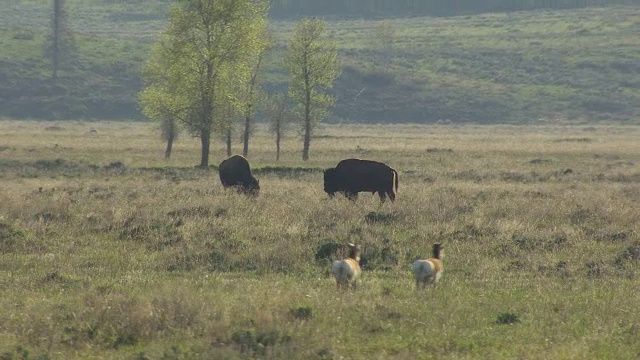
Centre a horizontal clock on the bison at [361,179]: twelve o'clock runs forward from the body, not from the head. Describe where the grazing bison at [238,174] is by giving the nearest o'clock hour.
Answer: The grazing bison is roughly at 1 o'clock from the bison.

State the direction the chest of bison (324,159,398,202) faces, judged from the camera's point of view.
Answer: to the viewer's left

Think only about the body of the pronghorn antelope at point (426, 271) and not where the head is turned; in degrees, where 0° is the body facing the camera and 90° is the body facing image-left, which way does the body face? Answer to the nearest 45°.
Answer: approximately 225°

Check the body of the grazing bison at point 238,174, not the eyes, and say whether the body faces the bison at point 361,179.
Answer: yes

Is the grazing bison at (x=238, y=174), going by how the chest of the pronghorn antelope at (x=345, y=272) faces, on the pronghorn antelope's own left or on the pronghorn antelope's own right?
on the pronghorn antelope's own left

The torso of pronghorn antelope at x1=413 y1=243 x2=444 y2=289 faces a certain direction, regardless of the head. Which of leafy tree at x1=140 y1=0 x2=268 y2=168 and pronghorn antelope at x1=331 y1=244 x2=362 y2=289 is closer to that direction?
the leafy tree

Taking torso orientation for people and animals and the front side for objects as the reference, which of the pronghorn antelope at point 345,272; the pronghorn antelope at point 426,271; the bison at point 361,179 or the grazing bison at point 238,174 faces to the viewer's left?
the bison

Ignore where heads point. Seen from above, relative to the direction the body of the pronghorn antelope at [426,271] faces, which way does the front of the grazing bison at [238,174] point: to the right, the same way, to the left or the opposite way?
to the right

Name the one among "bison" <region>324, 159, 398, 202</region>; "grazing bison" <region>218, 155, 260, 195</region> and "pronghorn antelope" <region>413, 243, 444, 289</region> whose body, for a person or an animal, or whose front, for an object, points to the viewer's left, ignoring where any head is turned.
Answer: the bison

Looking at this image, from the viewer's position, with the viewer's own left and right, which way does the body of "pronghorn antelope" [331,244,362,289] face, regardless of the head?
facing away from the viewer and to the right of the viewer

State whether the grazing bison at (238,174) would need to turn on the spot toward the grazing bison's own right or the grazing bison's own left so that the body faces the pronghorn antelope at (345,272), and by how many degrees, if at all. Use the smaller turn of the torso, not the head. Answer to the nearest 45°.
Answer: approximately 45° to the grazing bison's own right

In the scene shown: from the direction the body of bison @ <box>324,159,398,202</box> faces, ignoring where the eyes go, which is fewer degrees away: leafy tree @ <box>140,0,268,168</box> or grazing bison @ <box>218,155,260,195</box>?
the grazing bison

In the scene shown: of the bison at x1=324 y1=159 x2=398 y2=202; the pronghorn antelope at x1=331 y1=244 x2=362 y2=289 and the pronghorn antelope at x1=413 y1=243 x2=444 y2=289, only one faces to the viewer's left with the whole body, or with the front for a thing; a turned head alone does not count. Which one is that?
the bison

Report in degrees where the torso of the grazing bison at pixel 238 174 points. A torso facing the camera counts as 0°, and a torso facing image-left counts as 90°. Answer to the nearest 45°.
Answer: approximately 315°
